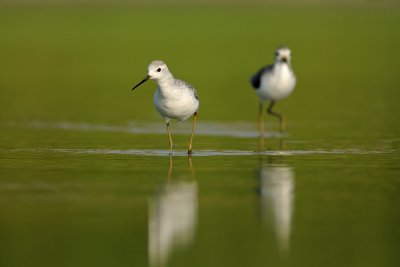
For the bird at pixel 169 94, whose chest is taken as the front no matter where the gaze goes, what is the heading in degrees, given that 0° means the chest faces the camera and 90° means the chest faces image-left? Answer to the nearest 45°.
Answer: approximately 45°

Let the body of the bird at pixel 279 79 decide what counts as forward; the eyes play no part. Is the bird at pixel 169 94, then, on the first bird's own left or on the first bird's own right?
on the first bird's own right

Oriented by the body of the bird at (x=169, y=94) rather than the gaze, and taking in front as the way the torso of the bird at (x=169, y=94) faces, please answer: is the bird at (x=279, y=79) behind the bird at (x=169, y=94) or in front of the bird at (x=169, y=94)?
behind

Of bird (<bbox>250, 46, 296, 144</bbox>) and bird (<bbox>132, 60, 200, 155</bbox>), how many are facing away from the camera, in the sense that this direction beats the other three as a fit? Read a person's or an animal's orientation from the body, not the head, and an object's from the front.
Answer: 0

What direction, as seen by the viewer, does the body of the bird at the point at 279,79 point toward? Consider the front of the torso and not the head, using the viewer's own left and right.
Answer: facing the viewer and to the right of the viewer
